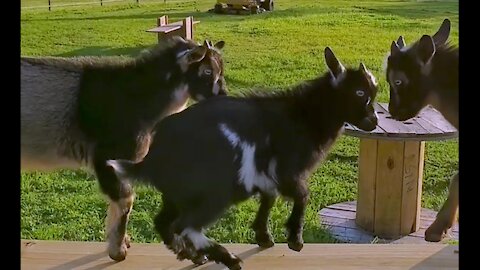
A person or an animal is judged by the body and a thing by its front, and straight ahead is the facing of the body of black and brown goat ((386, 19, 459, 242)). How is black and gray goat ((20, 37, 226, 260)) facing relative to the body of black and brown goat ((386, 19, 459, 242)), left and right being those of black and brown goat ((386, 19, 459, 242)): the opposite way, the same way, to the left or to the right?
the opposite way

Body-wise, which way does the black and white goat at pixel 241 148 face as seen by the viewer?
to the viewer's right

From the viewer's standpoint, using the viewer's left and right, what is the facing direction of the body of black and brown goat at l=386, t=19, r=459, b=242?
facing to the left of the viewer

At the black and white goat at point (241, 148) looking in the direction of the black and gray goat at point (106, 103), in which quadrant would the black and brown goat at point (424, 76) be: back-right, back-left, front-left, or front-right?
back-right

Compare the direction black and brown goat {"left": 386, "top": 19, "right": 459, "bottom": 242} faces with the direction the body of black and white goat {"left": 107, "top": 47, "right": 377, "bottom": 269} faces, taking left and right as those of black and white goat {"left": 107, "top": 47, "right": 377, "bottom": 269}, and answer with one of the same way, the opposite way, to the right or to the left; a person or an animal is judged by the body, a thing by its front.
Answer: the opposite way

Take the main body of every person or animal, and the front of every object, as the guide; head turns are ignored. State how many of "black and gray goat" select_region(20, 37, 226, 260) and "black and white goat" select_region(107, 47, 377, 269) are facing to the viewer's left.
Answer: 0

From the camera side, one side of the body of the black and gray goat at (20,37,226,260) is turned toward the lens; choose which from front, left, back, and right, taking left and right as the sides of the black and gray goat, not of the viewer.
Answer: right

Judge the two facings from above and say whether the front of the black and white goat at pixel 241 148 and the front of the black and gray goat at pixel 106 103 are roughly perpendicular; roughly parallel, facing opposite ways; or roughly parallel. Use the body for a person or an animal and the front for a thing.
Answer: roughly parallel

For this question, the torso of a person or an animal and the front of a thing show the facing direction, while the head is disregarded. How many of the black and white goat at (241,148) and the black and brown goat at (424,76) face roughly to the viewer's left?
1

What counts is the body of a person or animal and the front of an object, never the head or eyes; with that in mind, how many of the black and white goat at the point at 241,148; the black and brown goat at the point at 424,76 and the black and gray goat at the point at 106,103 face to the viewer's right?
2

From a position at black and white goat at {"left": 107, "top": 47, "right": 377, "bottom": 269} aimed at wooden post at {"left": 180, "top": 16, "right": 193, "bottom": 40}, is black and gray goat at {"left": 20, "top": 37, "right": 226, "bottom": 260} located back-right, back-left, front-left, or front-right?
front-left
